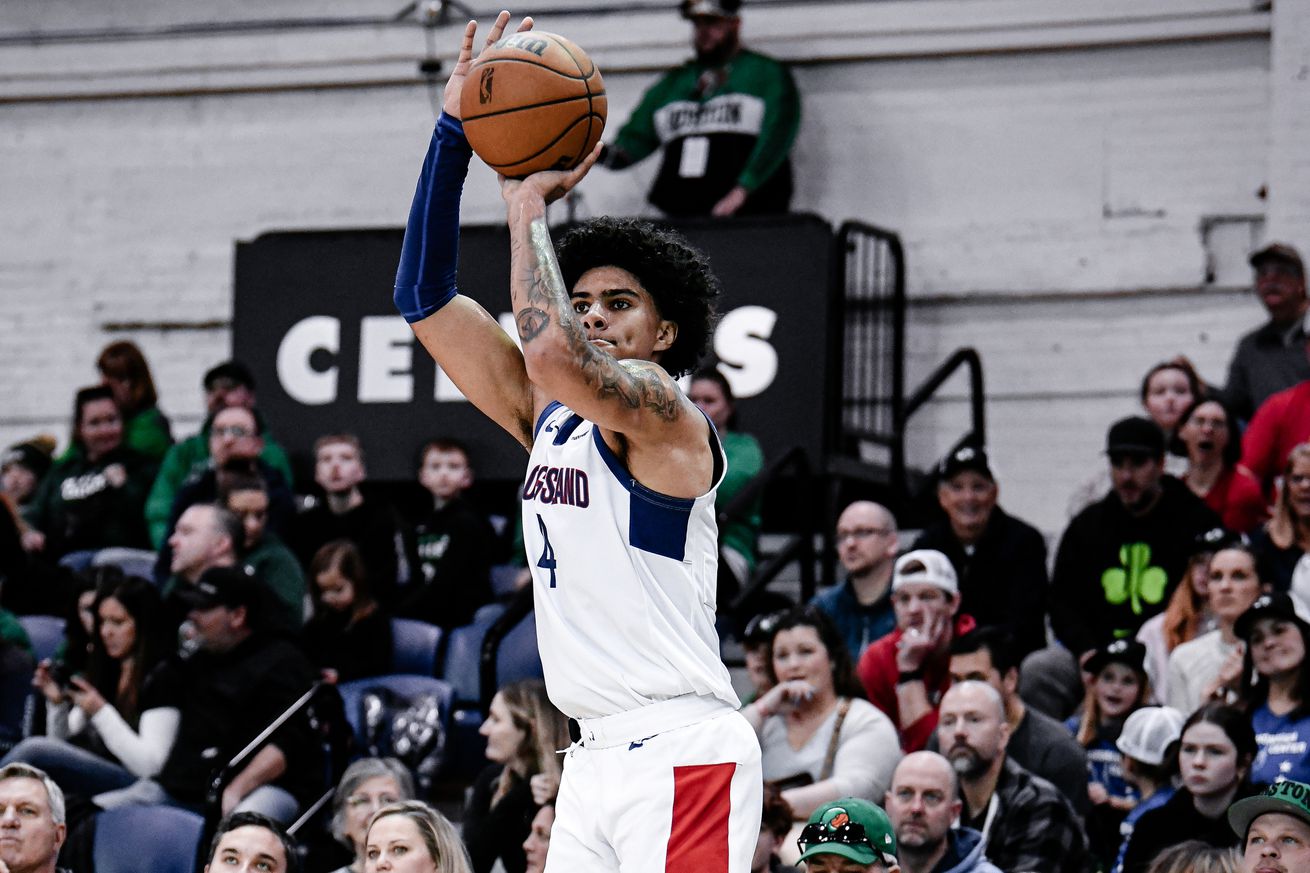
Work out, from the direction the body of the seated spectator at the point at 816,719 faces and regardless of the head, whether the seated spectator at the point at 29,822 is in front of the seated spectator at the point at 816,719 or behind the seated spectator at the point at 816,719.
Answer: in front

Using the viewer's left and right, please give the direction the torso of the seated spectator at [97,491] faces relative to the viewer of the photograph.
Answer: facing the viewer

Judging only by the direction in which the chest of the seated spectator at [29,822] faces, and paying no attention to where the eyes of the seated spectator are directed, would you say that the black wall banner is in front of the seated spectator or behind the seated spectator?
behind

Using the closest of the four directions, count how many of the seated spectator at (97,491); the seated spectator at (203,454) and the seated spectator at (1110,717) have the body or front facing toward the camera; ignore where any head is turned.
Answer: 3

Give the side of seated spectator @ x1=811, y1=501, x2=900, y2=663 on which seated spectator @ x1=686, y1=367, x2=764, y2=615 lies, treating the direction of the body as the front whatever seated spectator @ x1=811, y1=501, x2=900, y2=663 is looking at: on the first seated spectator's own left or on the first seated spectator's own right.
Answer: on the first seated spectator's own right

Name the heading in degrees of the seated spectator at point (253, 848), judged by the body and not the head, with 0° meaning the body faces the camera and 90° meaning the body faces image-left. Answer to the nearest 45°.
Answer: approximately 0°

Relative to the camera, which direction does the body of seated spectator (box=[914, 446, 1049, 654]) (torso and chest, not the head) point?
toward the camera

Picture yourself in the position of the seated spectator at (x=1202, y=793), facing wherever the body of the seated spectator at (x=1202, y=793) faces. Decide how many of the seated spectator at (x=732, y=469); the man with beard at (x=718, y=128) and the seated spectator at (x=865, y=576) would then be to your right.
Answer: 3

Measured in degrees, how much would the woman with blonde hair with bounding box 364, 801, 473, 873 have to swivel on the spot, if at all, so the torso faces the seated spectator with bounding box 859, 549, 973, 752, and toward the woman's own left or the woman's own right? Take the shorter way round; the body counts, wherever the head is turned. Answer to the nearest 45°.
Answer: approximately 180°

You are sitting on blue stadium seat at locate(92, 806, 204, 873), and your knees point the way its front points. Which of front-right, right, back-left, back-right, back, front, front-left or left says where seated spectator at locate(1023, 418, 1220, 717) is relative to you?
left

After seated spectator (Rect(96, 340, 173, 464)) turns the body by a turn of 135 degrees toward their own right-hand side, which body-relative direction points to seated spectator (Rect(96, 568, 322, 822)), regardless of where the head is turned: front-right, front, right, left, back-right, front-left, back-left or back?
back

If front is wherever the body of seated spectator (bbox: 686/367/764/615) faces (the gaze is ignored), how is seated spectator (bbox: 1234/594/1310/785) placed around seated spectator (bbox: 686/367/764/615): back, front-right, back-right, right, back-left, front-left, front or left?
left

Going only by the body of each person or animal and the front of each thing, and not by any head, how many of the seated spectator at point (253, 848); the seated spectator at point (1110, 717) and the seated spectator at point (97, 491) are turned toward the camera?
3

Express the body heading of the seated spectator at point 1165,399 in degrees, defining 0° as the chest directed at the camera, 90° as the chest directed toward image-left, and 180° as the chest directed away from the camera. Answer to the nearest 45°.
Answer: approximately 0°
